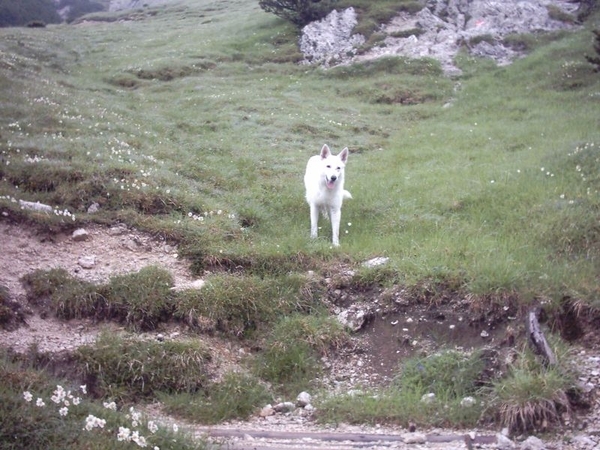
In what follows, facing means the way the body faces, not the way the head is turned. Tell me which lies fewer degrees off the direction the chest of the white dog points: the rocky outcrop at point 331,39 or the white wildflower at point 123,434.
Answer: the white wildflower

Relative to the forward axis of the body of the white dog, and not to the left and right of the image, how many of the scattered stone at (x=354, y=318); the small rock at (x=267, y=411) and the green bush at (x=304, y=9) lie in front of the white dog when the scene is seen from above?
2

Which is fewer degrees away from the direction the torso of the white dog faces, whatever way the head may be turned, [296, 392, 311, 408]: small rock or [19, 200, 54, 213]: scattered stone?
the small rock

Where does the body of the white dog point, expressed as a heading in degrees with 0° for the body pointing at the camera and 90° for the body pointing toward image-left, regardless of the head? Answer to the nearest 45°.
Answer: approximately 0°

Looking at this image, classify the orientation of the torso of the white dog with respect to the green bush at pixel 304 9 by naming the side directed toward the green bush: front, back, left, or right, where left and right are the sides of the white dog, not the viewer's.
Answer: back

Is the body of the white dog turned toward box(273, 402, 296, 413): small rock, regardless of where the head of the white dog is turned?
yes

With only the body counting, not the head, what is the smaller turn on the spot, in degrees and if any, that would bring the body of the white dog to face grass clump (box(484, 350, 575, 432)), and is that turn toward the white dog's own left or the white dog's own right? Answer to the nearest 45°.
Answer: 0° — it already faces it

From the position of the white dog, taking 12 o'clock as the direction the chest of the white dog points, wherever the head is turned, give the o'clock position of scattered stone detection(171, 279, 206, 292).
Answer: The scattered stone is roughly at 1 o'clock from the white dog.
